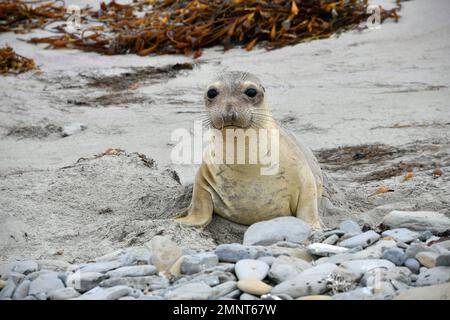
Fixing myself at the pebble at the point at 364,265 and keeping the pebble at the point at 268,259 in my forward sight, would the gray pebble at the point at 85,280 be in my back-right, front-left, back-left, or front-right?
front-left

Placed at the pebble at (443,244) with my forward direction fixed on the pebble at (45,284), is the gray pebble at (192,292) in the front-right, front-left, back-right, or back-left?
front-left

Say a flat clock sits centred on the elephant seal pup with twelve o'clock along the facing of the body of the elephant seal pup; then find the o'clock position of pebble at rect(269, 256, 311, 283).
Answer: The pebble is roughly at 12 o'clock from the elephant seal pup.

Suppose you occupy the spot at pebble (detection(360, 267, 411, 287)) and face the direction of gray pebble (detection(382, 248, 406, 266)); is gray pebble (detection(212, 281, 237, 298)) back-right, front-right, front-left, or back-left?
back-left

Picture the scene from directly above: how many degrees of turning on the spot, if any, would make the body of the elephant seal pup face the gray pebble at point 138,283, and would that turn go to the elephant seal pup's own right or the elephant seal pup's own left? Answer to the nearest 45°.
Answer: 0° — it already faces it

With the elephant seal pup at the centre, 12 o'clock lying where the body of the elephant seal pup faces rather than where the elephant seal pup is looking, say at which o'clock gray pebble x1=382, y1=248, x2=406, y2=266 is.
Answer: The gray pebble is roughly at 11 o'clock from the elephant seal pup.

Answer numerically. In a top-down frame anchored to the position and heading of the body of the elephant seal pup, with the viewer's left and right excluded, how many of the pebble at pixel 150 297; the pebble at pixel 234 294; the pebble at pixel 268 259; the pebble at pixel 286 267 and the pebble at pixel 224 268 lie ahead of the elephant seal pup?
5

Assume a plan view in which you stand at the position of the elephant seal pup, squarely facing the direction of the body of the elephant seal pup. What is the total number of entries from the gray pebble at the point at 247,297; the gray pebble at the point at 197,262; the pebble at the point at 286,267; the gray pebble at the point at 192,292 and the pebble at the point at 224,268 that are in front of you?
5

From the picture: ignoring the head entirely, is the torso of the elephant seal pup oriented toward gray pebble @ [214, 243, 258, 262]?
yes

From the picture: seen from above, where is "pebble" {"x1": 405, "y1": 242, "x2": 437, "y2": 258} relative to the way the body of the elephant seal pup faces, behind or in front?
in front

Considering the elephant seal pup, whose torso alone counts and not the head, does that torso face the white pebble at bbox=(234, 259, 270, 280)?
yes

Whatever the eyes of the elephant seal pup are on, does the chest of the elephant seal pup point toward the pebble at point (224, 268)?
yes

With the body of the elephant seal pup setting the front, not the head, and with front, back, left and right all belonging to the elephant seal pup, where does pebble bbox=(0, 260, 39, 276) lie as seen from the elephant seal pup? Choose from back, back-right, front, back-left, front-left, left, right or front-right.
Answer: front-right

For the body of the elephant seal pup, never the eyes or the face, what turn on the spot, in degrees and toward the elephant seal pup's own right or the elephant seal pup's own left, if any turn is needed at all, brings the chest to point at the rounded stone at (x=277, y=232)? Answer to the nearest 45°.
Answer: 0° — it already faces it

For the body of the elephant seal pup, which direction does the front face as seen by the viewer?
toward the camera

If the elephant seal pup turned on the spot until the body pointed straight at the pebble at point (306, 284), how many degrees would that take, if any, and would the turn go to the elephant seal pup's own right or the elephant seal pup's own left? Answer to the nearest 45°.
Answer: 0° — it already faces it

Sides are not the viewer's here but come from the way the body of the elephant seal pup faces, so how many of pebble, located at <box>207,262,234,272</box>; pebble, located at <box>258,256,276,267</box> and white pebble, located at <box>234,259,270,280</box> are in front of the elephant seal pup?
3
